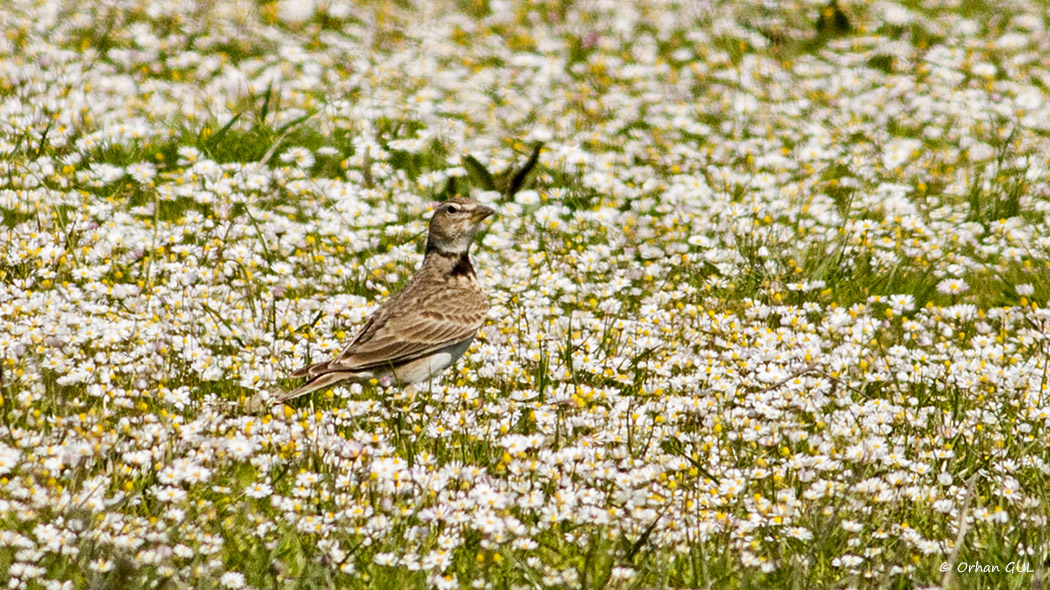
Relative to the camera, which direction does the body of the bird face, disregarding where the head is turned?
to the viewer's right
